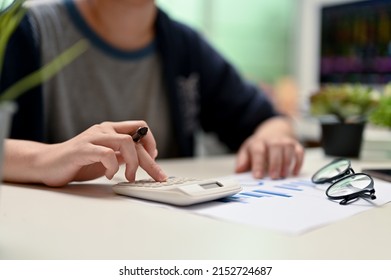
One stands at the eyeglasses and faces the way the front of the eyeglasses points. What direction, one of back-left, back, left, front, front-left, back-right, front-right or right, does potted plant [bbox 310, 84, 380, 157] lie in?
back-right

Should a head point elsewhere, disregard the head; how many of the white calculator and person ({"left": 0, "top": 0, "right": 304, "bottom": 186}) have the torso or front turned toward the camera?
1

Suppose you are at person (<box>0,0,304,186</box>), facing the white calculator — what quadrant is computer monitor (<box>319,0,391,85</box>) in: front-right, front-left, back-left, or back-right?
back-left

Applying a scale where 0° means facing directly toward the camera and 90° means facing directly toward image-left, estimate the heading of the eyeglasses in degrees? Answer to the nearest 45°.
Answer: approximately 45°

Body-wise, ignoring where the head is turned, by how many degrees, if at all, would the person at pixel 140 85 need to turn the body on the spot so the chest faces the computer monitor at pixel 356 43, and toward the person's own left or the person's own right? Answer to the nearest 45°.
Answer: approximately 135° to the person's own left

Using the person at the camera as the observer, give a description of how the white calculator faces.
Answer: facing away from the viewer and to the left of the viewer

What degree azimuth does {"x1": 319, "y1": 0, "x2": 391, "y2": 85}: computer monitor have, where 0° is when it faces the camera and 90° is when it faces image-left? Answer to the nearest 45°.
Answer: approximately 45°
